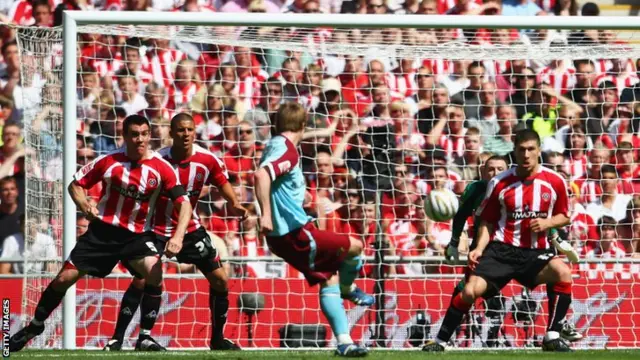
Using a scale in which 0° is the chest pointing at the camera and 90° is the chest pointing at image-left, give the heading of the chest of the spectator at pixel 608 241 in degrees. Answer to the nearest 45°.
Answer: approximately 0°

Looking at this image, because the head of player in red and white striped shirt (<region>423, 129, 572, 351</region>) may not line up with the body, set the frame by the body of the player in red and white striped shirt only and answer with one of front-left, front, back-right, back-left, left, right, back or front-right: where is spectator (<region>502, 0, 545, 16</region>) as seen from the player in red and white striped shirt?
back

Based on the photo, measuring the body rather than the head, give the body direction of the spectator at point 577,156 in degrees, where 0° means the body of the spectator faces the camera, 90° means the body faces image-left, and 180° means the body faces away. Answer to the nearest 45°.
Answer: approximately 0°

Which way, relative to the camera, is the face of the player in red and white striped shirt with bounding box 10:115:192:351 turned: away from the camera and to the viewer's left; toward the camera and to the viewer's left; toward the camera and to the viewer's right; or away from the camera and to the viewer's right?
toward the camera and to the viewer's right

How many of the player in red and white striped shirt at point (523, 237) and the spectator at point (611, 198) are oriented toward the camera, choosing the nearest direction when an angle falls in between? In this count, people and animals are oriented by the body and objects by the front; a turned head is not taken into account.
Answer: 2
